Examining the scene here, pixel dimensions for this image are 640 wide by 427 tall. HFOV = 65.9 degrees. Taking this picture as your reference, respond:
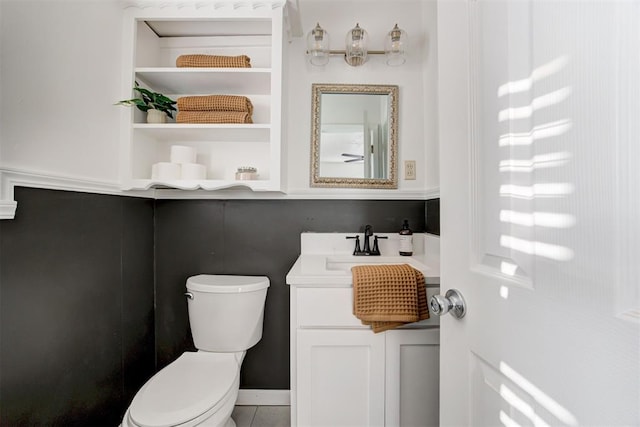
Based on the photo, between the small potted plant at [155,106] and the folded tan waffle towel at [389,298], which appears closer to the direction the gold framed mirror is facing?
the folded tan waffle towel

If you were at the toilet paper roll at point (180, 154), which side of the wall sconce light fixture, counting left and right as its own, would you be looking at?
right

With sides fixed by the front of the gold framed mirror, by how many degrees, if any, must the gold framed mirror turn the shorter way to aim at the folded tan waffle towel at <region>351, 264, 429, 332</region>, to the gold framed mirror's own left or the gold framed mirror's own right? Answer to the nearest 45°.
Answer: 0° — it already faces it

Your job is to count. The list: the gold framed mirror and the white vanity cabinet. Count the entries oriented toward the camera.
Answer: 2

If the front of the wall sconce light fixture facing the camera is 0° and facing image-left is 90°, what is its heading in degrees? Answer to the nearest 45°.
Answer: approximately 0°

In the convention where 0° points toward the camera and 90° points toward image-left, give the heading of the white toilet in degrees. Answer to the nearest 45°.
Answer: approximately 45°

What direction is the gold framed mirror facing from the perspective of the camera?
toward the camera

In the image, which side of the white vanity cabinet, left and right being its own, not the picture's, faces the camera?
front
